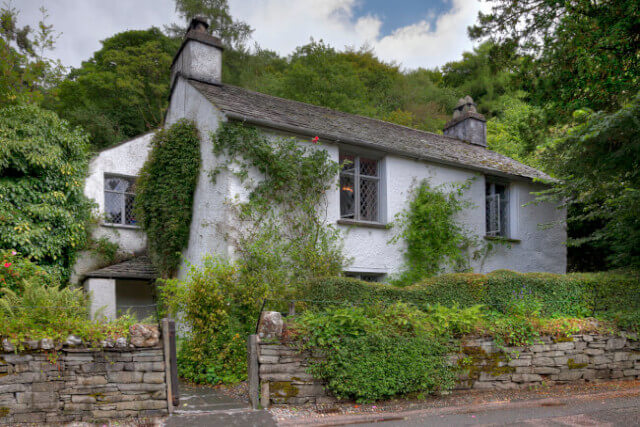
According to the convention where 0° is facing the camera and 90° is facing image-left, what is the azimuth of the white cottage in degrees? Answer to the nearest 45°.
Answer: approximately 315°

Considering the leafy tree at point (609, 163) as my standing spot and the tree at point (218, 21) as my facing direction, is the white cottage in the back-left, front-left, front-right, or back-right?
front-left

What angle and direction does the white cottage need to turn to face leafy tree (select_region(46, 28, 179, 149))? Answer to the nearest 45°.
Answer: approximately 180°

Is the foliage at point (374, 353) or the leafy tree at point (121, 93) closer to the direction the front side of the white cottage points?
the foliage

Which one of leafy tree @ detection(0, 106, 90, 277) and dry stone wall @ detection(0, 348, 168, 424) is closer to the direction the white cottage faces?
the dry stone wall

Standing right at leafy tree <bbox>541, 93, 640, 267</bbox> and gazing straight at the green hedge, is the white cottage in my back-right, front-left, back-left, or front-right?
front-right
